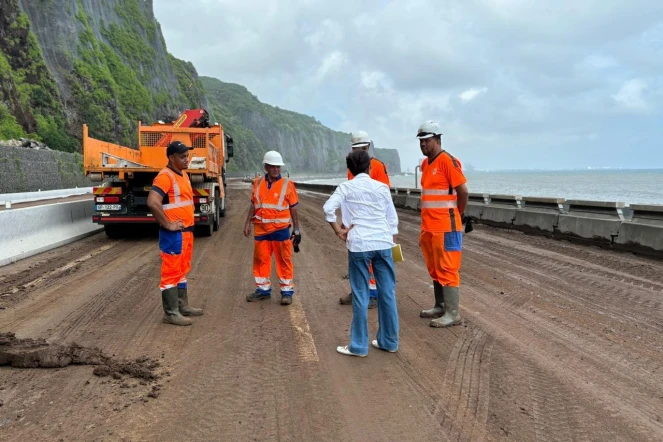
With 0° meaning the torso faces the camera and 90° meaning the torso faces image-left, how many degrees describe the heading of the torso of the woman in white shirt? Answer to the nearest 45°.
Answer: approximately 135°

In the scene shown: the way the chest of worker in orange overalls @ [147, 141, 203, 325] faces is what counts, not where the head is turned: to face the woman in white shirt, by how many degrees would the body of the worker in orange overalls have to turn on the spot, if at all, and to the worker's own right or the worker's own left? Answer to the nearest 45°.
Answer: approximately 45° to the worker's own right

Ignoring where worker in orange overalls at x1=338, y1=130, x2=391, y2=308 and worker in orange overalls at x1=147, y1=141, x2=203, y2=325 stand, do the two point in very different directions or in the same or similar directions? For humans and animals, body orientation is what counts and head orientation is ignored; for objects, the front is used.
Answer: very different directions

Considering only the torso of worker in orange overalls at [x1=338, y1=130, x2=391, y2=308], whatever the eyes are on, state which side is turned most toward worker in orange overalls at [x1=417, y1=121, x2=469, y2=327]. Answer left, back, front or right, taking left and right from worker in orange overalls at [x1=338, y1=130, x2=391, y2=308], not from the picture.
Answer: left

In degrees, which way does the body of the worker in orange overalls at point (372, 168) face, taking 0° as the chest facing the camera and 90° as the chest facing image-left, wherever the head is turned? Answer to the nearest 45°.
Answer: approximately 45°

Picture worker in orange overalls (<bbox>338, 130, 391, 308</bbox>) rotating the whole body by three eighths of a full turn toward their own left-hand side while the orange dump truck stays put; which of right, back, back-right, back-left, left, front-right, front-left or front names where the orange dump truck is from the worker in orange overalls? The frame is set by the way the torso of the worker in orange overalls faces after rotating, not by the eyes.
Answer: back-left

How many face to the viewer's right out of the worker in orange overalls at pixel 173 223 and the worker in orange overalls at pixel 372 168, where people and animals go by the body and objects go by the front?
1

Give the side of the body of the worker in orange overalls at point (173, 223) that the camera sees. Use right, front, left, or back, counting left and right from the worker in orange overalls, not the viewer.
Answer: right

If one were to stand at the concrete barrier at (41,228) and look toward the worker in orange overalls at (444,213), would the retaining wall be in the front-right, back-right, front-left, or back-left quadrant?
back-left

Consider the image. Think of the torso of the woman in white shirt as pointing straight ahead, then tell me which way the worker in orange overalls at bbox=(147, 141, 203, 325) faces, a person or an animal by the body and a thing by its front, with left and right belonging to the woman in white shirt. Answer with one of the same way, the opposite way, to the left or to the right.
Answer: to the right

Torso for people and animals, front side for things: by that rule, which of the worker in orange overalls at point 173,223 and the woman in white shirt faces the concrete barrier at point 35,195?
the woman in white shirt
